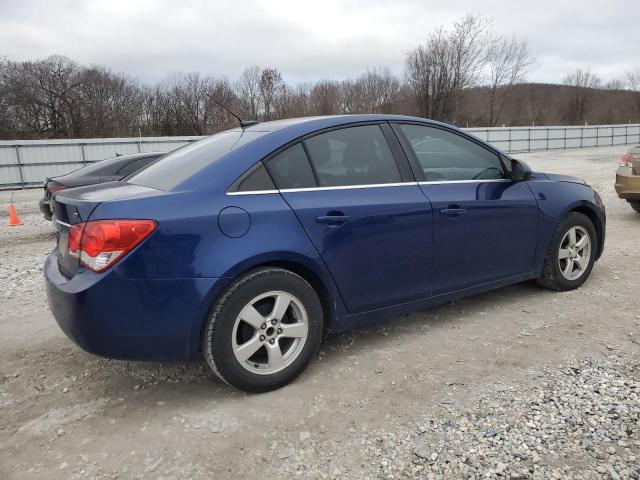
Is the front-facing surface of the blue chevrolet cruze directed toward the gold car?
yes

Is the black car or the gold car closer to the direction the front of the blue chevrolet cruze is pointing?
the gold car

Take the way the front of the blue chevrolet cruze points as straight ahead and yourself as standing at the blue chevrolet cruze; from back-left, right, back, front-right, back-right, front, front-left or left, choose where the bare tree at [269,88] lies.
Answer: front-left

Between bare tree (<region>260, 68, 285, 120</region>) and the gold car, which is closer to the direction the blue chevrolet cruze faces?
the gold car

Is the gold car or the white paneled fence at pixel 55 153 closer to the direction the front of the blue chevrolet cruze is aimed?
the gold car

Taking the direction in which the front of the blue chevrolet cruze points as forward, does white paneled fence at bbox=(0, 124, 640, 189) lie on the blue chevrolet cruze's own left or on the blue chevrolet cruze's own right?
on the blue chevrolet cruze's own left

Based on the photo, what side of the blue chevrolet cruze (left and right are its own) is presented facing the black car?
left

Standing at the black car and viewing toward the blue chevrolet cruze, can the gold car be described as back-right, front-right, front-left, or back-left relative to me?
front-left

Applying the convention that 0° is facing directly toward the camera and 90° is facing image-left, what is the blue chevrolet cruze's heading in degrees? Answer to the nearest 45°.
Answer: approximately 225°

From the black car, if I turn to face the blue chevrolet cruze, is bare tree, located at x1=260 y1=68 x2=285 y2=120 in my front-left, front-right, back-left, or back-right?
back-left
